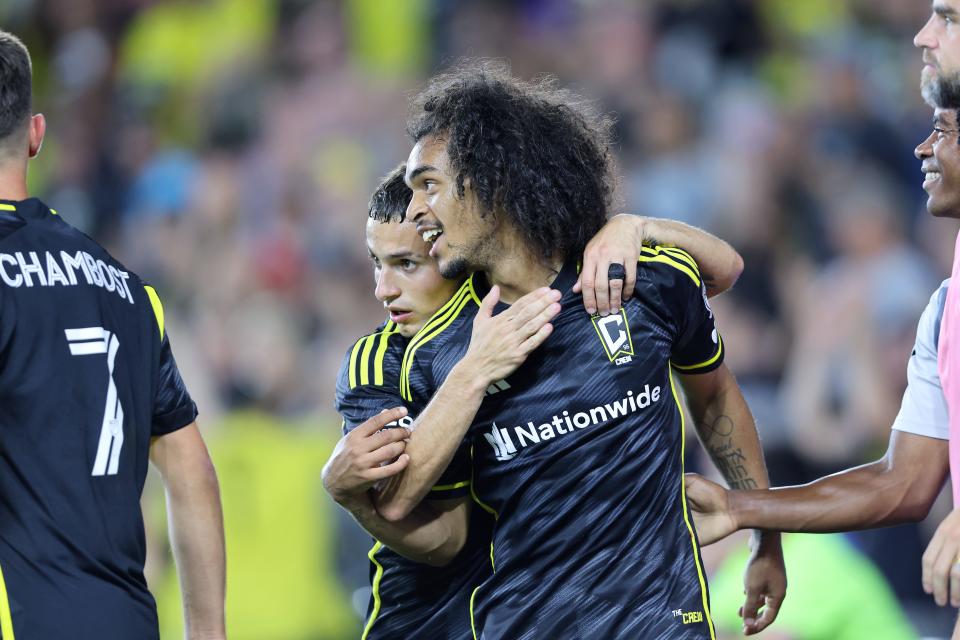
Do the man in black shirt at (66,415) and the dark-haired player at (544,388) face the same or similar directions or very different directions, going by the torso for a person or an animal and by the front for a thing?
very different directions

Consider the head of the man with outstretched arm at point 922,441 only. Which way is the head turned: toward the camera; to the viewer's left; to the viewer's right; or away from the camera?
to the viewer's left

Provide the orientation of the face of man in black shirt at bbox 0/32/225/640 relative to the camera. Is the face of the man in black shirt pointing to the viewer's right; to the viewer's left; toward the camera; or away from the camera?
away from the camera

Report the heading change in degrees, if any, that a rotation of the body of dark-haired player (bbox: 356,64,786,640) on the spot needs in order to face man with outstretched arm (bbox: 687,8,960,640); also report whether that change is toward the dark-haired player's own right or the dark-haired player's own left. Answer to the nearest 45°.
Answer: approximately 90° to the dark-haired player's own left

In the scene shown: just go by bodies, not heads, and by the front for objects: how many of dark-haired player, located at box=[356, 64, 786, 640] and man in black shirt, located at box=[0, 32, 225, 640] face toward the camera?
1

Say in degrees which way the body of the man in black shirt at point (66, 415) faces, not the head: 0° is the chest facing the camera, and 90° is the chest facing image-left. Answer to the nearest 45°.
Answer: approximately 180°

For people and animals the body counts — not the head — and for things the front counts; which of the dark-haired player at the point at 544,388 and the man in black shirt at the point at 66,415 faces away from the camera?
the man in black shirt

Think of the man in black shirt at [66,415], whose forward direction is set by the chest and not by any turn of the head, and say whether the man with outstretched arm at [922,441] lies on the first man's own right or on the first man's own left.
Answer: on the first man's own right

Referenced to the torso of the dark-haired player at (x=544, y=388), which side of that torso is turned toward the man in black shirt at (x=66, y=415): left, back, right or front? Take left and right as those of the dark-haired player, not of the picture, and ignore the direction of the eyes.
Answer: right

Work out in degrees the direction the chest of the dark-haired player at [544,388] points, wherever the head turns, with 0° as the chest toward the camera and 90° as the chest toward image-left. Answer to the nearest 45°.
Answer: approximately 0°
